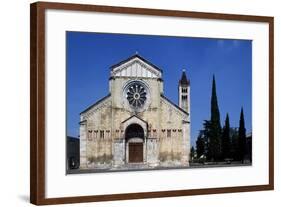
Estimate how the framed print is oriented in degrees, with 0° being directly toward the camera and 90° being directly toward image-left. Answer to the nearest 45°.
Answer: approximately 315°
